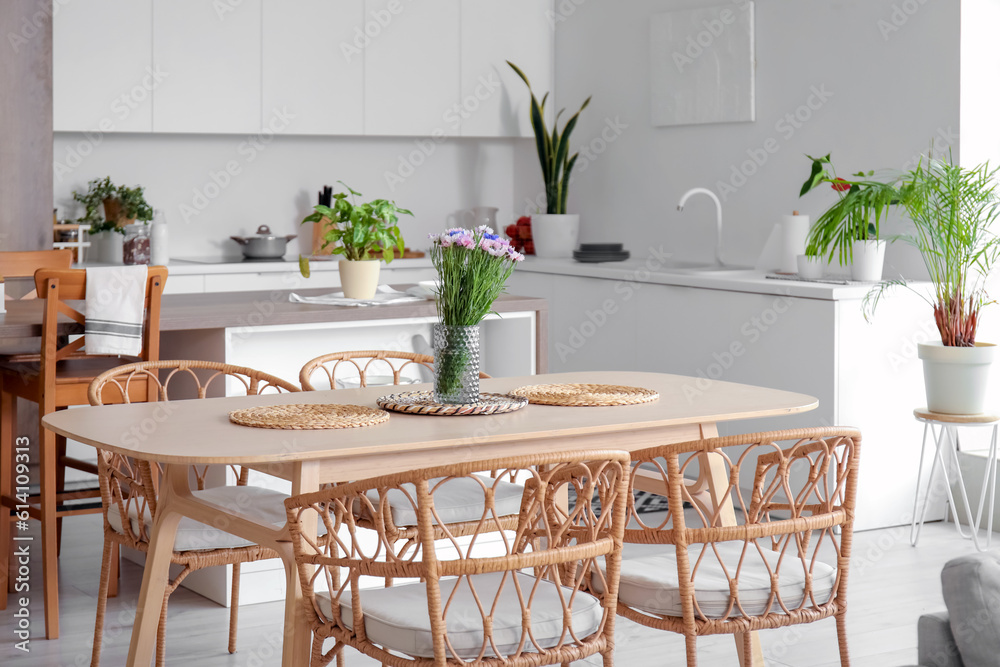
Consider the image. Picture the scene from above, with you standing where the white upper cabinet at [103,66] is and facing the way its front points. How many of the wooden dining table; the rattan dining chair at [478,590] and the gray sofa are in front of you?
3

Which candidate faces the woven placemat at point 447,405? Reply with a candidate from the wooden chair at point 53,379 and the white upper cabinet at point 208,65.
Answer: the white upper cabinet

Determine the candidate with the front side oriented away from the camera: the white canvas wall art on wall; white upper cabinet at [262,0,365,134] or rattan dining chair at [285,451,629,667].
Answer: the rattan dining chair

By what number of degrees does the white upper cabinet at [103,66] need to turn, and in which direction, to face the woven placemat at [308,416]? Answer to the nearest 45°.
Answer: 0° — it already faces it

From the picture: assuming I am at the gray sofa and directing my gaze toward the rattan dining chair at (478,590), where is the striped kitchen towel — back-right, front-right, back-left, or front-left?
front-right

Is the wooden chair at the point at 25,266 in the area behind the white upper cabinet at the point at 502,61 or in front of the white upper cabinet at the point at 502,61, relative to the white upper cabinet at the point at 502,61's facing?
in front

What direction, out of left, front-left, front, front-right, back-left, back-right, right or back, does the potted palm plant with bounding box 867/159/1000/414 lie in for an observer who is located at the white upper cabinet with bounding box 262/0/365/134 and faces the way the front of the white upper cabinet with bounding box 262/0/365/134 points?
front-left

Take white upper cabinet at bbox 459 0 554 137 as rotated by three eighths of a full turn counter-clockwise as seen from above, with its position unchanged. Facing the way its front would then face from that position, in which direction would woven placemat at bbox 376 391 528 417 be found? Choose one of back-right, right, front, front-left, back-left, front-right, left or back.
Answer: back-right

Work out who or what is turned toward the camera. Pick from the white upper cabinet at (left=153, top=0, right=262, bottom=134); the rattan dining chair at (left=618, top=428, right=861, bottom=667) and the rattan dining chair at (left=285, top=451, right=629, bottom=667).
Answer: the white upper cabinet

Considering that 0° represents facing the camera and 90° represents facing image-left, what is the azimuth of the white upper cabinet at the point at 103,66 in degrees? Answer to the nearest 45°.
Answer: approximately 0°

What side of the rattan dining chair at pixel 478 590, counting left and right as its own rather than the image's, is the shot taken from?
back

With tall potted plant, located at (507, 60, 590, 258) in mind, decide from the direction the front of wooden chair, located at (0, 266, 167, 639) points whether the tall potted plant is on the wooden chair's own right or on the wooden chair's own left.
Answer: on the wooden chair's own right

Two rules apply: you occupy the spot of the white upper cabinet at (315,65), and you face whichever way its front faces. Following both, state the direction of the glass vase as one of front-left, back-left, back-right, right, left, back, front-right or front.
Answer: front

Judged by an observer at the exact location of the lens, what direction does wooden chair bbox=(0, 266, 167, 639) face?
facing away from the viewer and to the left of the viewer

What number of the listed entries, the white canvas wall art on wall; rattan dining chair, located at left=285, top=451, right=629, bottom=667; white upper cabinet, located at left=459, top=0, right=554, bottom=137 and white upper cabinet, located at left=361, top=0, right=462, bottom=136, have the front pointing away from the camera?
1

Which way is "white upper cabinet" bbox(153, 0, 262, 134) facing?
toward the camera

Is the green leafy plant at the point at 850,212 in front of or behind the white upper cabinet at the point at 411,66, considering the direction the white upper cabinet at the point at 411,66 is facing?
in front

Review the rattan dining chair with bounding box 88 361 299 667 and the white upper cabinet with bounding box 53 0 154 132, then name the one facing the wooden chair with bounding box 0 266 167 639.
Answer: the white upper cabinet

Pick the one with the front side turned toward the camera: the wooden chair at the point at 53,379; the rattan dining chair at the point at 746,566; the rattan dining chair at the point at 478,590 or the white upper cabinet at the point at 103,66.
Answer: the white upper cabinet
